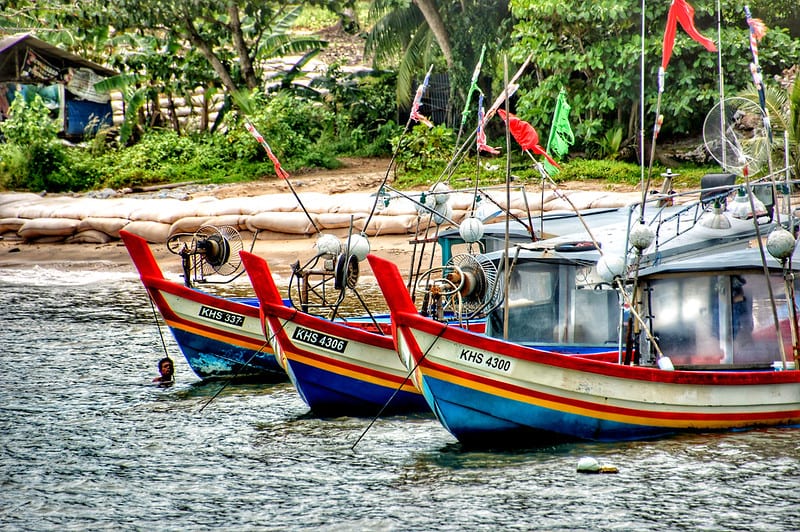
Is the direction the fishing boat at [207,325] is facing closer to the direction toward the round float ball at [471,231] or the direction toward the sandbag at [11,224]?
the sandbag

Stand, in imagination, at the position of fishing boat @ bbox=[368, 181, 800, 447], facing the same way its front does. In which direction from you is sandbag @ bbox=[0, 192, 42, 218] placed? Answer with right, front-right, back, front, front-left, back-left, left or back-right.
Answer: front-right

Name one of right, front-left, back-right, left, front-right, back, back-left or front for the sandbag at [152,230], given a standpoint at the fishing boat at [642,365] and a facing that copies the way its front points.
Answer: front-right

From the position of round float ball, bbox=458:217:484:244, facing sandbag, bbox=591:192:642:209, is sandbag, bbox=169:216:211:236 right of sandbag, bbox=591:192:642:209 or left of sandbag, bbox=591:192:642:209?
left

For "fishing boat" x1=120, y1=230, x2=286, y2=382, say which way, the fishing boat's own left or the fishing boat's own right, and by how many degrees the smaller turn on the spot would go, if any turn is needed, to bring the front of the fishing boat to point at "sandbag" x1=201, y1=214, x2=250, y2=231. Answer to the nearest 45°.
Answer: approximately 90° to the fishing boat's own right

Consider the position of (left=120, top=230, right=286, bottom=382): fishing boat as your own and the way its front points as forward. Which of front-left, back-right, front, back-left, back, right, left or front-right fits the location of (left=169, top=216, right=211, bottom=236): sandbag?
right

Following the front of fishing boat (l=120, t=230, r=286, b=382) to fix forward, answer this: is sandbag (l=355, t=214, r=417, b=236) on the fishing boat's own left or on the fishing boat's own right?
on the fishing boat's own right

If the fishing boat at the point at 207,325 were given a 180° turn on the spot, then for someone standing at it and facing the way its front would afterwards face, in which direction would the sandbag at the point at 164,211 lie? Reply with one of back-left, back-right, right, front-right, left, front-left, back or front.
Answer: left

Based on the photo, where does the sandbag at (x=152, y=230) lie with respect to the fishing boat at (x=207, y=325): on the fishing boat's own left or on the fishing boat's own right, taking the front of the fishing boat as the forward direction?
on the fishing boat's own right

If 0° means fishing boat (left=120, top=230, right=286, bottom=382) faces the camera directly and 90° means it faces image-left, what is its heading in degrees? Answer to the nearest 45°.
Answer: approximately 90°

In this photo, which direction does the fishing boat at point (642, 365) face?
to the viewer's left

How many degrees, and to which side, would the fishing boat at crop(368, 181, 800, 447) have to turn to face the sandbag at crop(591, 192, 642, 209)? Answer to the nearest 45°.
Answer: approximately 90° to its right

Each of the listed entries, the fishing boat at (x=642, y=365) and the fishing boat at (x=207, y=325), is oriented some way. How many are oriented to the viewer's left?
2
